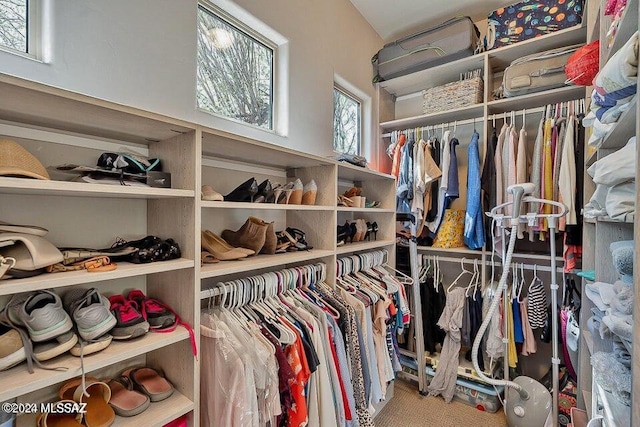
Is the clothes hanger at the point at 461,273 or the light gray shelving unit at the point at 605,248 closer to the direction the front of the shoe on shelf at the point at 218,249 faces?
the light gray shelving unit

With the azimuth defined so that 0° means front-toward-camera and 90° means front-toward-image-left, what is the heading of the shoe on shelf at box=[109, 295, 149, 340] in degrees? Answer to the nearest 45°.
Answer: approximately 315°

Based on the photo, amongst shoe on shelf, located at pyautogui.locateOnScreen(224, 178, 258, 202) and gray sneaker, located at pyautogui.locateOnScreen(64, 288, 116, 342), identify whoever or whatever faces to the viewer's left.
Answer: the shoe on shelf
